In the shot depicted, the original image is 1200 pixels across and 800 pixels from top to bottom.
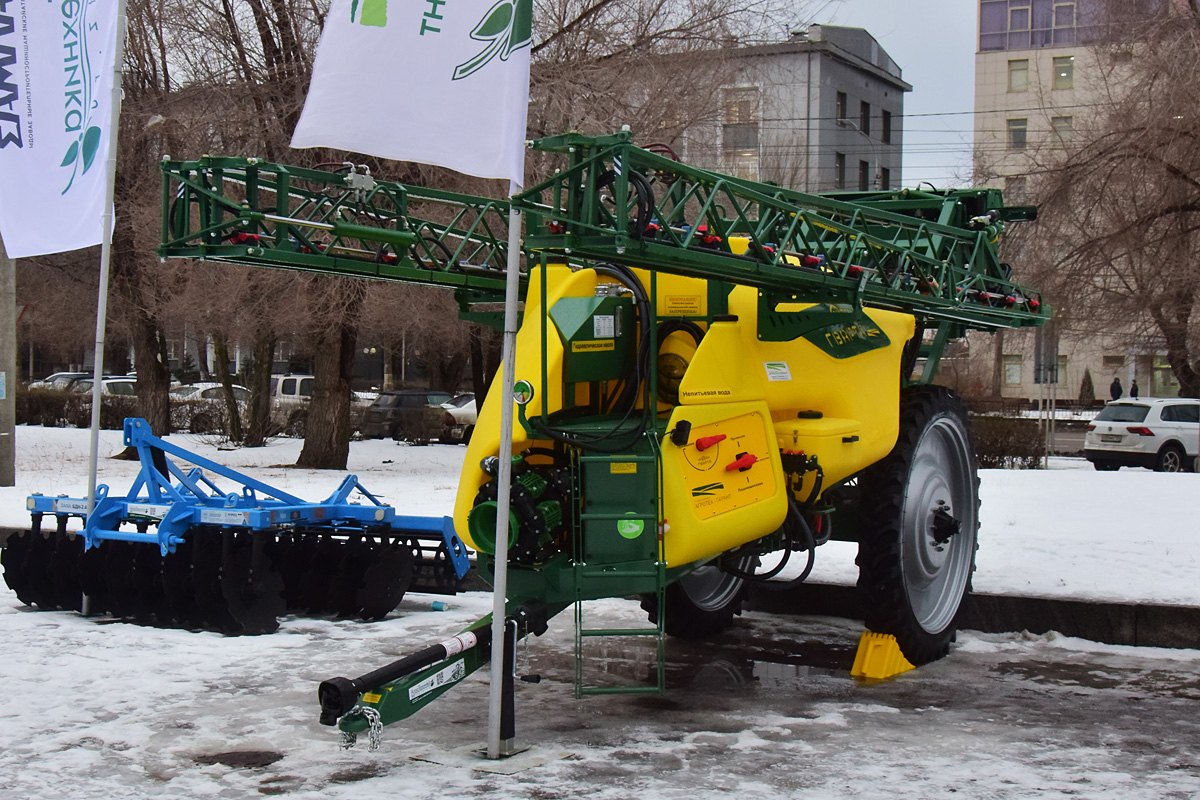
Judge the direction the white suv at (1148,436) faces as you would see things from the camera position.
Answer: facing away from the viewer and to the right of the viewer

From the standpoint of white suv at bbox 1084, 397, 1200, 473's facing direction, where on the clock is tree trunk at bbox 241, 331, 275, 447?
The tree trunk is roughly at 7 o'clock from the white suv.

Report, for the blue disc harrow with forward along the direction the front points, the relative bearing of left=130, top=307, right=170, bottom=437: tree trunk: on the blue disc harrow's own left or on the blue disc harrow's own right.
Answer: on the blue disc harrow's own right

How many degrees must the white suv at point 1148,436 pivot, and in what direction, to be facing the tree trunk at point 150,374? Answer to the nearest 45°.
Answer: approximately 180°

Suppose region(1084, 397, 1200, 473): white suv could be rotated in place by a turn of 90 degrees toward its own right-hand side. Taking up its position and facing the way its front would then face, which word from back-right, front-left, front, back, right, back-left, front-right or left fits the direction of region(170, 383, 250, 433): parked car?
back-right

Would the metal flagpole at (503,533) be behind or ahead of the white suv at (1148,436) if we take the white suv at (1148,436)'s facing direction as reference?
behind

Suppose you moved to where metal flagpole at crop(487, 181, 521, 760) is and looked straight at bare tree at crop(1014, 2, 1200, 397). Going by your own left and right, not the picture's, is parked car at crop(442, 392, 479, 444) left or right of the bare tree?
left

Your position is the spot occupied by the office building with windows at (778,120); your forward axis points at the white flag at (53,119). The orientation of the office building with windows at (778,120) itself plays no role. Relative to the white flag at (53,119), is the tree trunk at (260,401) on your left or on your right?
right

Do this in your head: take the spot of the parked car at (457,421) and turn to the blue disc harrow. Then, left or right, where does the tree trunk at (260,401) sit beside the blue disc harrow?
right
